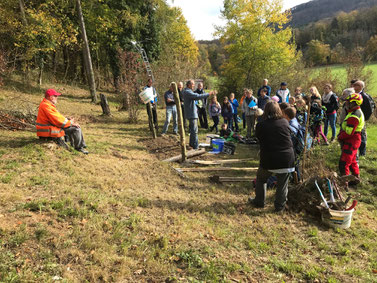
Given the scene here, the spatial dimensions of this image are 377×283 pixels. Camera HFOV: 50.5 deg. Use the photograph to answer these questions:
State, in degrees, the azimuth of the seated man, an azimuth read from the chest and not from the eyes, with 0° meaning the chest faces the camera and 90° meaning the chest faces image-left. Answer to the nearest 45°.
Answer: approximately 270°

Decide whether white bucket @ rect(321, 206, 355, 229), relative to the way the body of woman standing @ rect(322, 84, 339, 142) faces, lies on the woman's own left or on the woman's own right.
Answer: on the woman's own left

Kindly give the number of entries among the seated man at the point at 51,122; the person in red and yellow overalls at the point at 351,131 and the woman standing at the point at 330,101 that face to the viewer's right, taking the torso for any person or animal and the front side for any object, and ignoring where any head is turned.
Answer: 1

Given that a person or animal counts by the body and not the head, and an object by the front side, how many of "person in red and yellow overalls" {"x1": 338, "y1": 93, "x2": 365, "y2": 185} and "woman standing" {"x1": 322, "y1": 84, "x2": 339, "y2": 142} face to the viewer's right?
0

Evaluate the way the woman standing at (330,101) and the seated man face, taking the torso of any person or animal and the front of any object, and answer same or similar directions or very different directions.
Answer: very different directions

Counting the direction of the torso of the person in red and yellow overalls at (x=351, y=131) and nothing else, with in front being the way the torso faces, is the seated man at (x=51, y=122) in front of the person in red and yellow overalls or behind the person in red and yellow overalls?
in front

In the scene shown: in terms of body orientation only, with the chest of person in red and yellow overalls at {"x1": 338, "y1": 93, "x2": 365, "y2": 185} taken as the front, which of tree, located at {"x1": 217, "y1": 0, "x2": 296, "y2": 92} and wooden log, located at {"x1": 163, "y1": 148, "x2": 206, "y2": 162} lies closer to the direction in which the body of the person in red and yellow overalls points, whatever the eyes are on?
the wooden log

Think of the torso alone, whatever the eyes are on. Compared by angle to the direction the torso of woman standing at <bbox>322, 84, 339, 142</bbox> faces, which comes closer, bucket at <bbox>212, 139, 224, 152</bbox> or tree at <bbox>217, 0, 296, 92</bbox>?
the bucket

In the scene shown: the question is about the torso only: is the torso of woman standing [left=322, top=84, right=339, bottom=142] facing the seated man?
yes

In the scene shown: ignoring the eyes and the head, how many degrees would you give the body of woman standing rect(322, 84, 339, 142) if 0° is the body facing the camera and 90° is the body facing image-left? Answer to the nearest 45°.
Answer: approximately 45°
